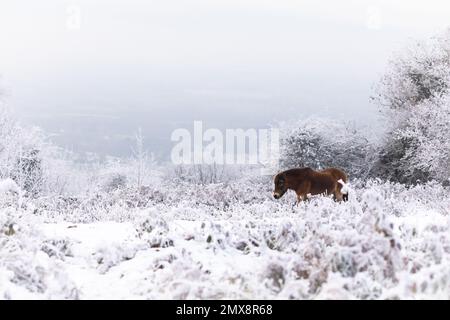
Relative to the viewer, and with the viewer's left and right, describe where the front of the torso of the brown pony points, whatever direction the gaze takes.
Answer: facing to the left of the viewer

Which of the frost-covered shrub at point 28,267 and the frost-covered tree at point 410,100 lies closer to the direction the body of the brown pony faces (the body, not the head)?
the frost-covered shrub

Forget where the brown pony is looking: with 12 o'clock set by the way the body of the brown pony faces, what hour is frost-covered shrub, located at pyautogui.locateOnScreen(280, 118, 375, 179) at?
The frost-covered shrub is roughly at 3 o'clock from the brown pony.

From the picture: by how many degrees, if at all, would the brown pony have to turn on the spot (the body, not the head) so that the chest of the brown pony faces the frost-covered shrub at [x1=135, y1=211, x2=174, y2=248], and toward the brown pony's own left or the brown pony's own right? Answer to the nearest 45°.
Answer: approximately 45° to the brown pony's own left

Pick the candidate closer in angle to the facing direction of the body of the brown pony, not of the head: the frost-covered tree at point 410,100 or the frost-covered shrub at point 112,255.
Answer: the frost-covered shrub

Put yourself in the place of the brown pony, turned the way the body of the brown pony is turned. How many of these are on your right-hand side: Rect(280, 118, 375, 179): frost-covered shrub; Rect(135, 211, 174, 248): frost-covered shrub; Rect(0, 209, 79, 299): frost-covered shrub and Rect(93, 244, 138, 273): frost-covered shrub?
1
